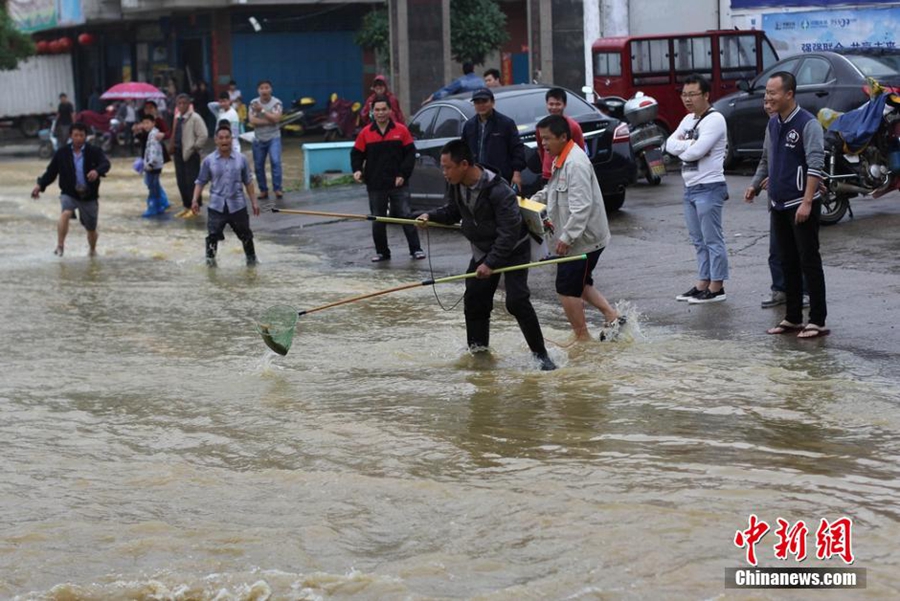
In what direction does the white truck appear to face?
to the viewer's left

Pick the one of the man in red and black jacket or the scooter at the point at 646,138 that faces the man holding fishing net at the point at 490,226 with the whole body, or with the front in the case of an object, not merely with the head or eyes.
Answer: the man in red and black jacket

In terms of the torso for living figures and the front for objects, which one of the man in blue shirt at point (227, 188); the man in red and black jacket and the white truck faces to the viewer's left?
the white truck

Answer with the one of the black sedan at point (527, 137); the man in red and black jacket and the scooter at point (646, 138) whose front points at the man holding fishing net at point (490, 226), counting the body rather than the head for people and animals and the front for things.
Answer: the man in red and black jacket

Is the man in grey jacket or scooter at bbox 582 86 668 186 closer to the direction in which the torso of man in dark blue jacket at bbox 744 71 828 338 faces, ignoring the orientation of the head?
the man in grey jacket

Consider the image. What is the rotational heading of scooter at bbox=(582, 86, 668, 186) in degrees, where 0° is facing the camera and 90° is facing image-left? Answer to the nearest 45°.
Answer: approximately 135°

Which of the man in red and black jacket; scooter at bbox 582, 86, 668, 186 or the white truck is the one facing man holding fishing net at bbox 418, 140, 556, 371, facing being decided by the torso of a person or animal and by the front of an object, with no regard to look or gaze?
the man in red and black jacket

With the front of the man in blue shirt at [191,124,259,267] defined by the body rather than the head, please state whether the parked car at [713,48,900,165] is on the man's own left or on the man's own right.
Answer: on the man's own left

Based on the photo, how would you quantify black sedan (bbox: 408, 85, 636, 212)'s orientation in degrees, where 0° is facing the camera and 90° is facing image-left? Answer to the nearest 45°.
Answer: approximately 135°
